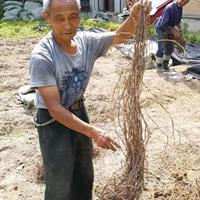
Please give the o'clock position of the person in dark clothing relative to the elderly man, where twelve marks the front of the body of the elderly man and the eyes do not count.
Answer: The person in dark clothing is roughly at 8 o'clock from the elderly man.

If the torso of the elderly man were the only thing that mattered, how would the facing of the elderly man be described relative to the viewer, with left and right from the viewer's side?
facing the viewer and to the right of the viewer
